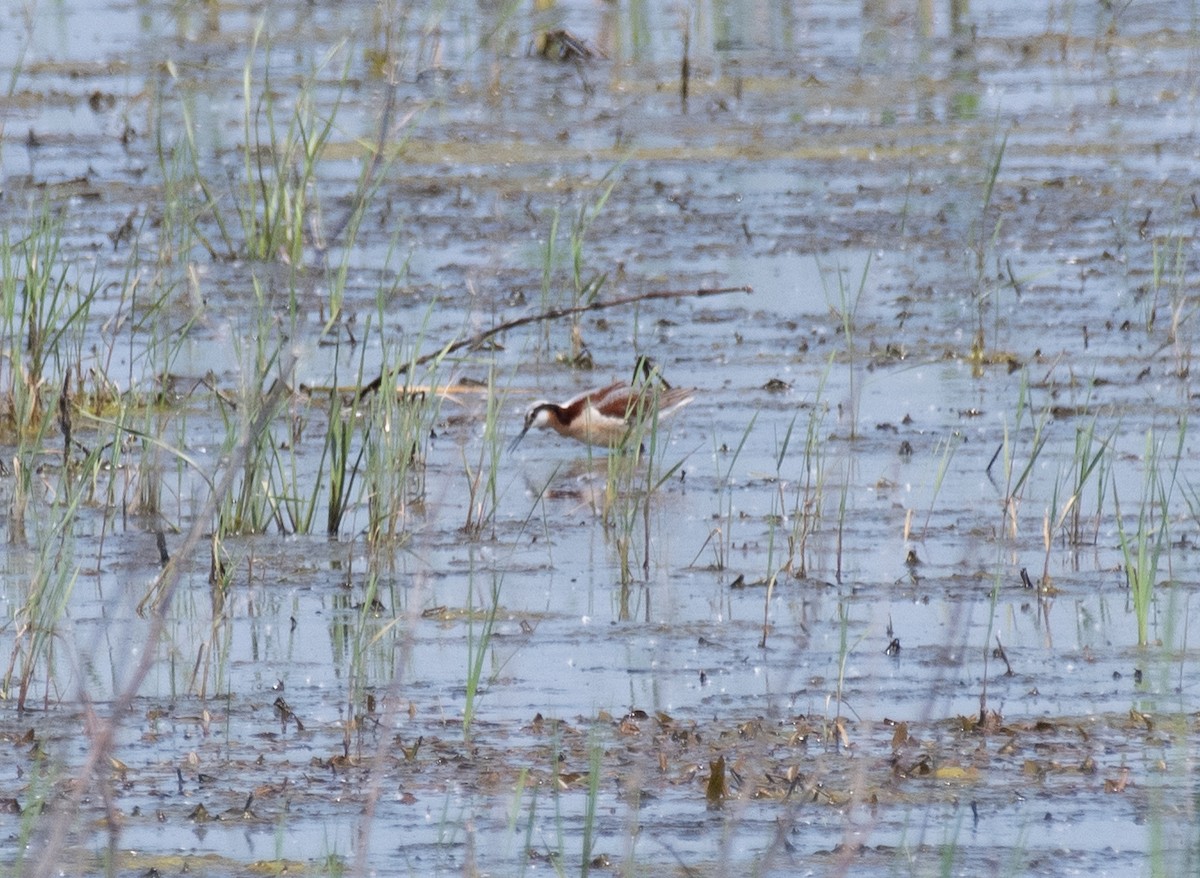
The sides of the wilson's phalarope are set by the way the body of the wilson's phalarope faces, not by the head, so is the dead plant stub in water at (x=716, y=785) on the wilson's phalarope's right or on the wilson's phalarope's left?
on the wilson's phalarope's left

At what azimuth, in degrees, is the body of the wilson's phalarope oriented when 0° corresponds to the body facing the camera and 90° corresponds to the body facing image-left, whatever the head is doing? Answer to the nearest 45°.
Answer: approximately 90°
